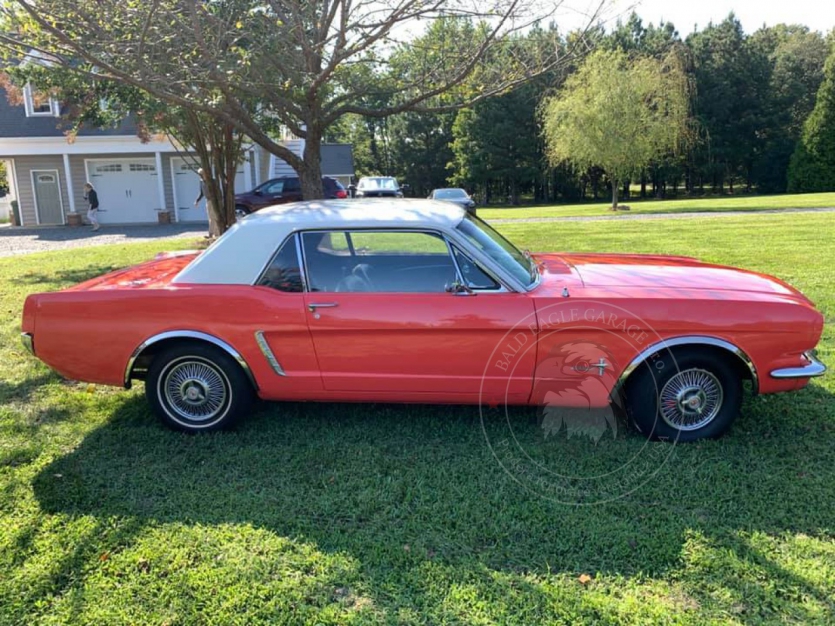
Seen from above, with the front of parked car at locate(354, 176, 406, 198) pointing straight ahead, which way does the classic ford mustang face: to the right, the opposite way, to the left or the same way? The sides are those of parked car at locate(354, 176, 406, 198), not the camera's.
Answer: to the left

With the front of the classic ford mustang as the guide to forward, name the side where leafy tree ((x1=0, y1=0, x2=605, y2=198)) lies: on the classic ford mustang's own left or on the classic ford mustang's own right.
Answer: on the classic ford mustang's own left

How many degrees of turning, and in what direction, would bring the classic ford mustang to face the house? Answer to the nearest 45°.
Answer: approximately 135° to its left

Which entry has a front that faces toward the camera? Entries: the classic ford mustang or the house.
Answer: the house

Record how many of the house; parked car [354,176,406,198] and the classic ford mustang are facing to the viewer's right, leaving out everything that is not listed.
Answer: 1

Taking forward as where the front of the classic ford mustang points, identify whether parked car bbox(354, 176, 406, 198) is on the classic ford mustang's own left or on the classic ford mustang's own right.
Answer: on the classic ford mustang's own left

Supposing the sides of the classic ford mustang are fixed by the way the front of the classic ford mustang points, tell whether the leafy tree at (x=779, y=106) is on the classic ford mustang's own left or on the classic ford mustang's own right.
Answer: on the classic ford mustang's own left

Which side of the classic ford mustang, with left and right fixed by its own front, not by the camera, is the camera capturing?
right

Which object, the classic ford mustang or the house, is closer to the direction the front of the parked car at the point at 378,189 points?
the classic ford mustang

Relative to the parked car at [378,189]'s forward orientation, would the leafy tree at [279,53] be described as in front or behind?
in front

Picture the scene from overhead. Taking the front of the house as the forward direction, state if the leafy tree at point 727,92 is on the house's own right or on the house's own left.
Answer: on the house's own left

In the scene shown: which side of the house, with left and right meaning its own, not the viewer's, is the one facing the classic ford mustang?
front

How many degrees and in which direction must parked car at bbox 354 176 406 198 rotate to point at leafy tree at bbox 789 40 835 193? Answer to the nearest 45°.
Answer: approximately 135° to its left

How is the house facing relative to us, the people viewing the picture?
facing the viewer

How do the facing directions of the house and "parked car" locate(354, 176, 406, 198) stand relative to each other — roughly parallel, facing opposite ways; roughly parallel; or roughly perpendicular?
roughly parallel
